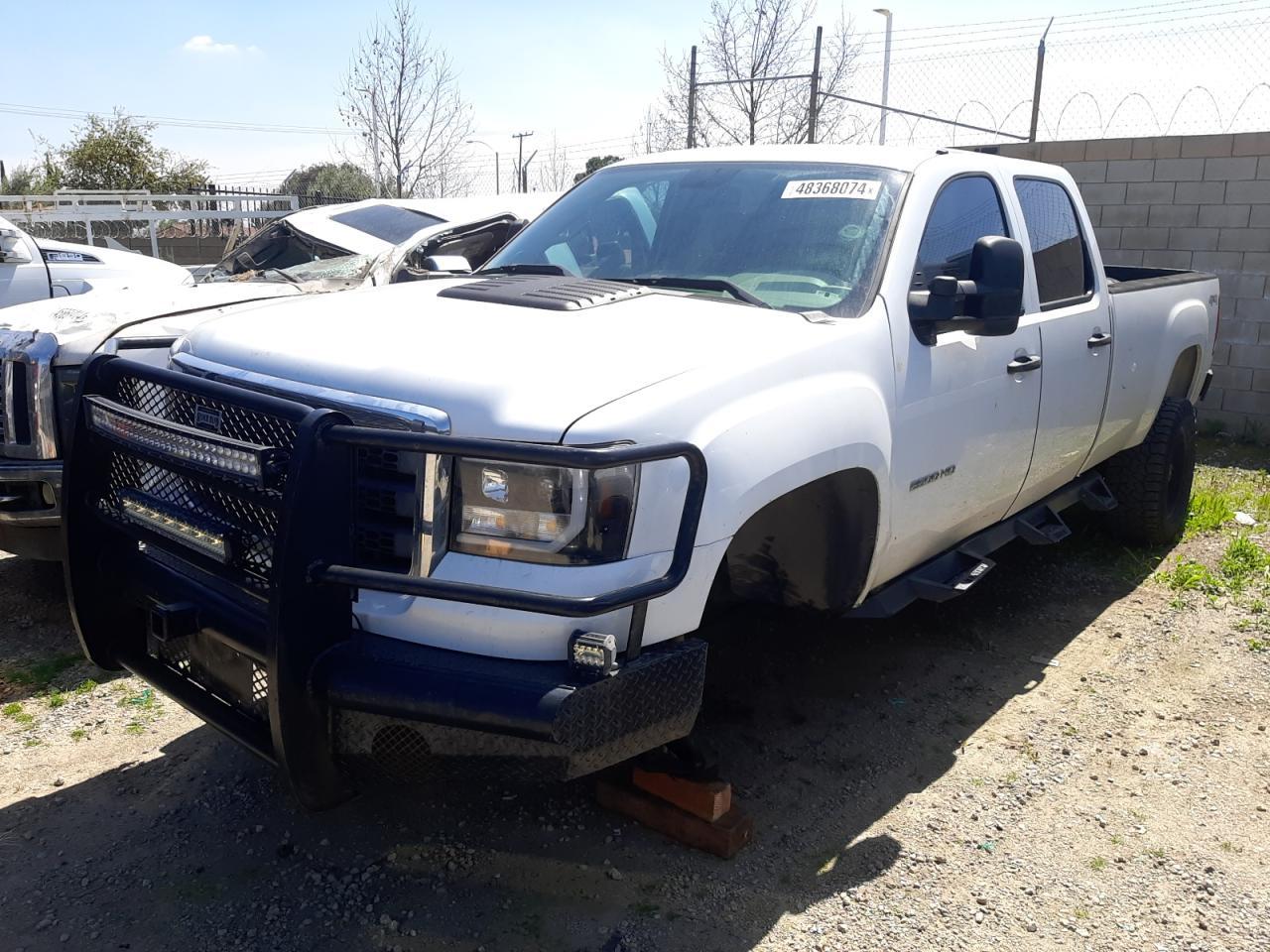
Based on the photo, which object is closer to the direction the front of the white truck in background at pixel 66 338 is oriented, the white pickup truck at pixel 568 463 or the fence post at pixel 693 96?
the white pickup truck

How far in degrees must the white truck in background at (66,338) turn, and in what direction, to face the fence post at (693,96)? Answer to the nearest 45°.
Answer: approximately 180°

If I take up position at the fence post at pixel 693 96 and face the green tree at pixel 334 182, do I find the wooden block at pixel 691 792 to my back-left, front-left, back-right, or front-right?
back-left

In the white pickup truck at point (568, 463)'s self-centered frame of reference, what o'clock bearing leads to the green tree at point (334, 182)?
The green tree is roughly at 4 o'clock from the white pickup truck.

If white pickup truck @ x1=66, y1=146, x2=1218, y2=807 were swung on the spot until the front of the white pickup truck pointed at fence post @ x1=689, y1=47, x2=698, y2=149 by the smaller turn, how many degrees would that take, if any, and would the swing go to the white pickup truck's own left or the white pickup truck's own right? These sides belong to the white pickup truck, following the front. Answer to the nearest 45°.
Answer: approximately 135° to the white pickup truck's own right

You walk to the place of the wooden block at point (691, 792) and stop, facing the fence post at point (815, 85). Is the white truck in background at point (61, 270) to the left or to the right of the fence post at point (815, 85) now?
left

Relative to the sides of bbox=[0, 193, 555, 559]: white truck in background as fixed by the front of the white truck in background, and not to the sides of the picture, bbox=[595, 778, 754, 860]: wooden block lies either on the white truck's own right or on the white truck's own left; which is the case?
on the white truck's own left

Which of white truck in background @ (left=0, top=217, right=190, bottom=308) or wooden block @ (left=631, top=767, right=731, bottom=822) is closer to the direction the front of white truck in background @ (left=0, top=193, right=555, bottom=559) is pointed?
the wooden block

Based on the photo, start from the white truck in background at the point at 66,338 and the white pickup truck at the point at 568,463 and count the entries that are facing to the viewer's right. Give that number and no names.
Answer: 0

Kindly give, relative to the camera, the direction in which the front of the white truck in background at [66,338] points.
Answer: facing the viewer and to the left of the viewer

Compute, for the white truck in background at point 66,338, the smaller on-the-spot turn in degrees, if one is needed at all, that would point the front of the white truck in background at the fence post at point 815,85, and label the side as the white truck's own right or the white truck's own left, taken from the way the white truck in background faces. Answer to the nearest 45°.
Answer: approximately 180°
